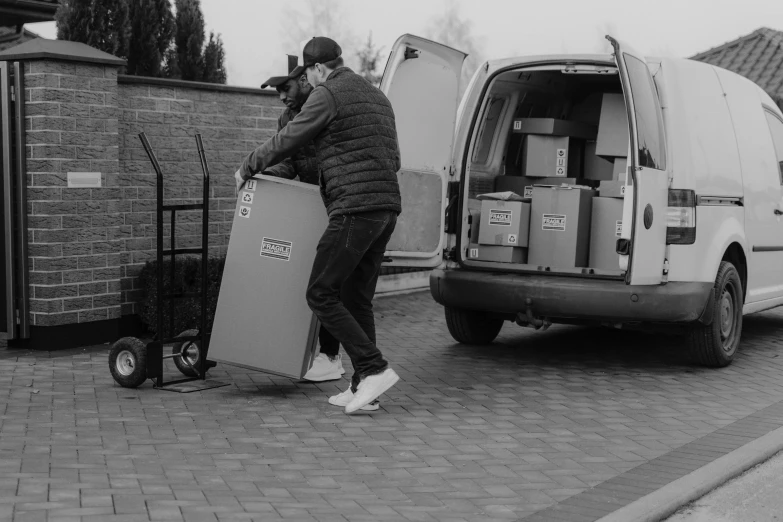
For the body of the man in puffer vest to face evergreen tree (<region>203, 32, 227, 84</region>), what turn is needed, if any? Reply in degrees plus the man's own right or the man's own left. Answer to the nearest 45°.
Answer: approximately 45° to the man's own right

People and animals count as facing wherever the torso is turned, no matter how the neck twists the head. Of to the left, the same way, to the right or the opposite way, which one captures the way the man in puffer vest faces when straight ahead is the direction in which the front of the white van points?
to the left

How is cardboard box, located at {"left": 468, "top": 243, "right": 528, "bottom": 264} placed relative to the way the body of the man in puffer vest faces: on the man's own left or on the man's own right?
on the man's own right

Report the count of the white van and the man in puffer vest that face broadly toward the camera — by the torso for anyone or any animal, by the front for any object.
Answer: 0

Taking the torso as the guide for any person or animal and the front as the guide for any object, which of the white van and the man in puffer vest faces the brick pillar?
the man in puffer vest

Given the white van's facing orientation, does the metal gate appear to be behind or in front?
behind

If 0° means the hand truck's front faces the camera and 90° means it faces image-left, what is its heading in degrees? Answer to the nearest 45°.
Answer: approximately 315°

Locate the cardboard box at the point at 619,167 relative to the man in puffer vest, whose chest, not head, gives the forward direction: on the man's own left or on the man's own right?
on the man's own right

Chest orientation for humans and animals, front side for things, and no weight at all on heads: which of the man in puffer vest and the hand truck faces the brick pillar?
the man in puffer vest

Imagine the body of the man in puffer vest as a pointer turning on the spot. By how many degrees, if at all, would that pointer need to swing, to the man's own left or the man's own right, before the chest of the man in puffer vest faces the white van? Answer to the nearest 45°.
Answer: approximately 90° to the man's own right

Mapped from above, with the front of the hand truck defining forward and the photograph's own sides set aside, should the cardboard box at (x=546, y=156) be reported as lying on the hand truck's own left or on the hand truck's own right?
on the hand truck's own left

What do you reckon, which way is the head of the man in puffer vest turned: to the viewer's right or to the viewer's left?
to the viewer's left

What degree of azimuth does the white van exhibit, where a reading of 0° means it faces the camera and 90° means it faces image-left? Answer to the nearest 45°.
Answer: approximately 225°

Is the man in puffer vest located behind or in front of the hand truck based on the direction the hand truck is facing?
in front

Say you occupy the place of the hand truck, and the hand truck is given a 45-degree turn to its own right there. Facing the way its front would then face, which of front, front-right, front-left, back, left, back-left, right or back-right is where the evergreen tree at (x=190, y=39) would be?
back

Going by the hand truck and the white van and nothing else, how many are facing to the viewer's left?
0

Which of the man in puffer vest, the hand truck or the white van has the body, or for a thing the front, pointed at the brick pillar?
the man in puffer vest
